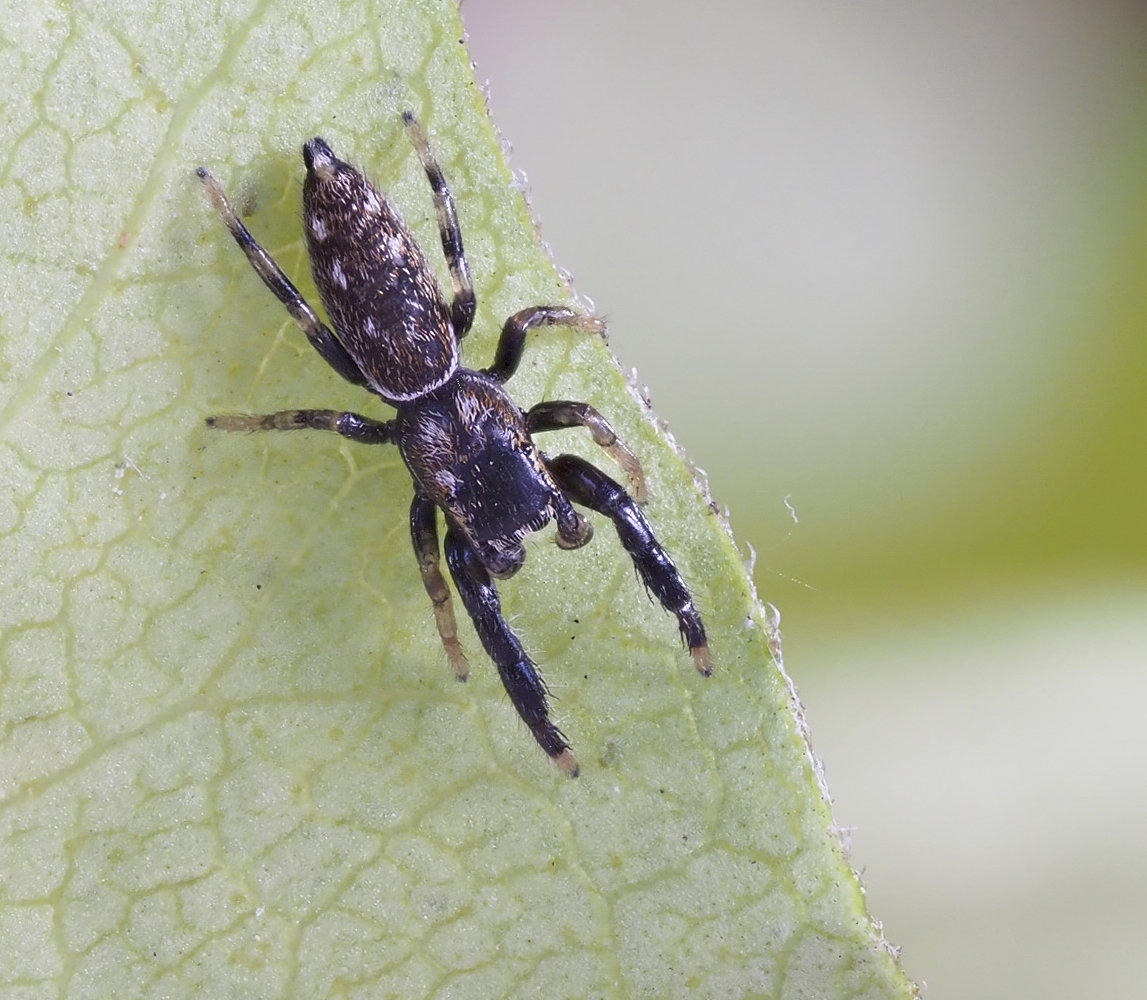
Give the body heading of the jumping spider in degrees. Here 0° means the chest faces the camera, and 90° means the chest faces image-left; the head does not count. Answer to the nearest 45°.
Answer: approximately 315°
